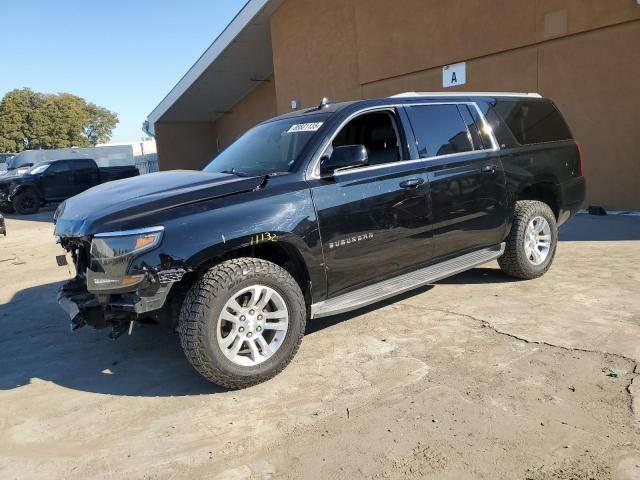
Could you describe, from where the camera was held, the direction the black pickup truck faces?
facing the viewer and to the left of the viewer

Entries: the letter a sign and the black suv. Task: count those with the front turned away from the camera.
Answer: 0

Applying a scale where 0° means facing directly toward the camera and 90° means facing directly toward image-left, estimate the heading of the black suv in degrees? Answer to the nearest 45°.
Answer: approximately 45°

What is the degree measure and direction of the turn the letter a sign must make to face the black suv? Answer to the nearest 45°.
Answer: approximately 45° to its left

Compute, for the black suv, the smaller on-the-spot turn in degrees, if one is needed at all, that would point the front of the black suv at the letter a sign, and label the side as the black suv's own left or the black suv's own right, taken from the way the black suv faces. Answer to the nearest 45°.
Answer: approximately 180°
